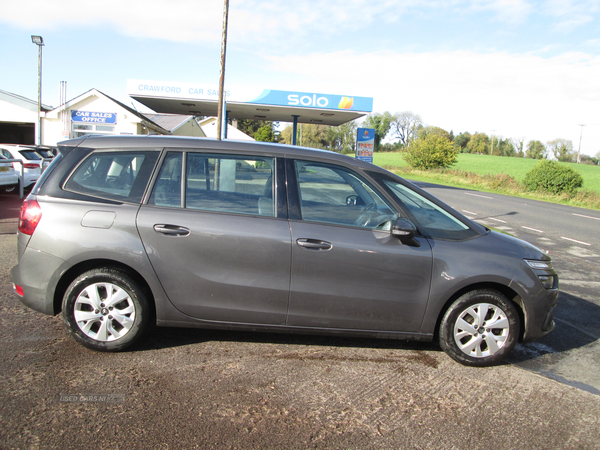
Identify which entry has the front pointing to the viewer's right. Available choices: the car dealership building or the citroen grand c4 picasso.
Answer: the citroen grand c4 picasso

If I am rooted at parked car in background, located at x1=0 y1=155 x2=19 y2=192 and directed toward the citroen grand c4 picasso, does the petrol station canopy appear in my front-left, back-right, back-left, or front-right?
back-left

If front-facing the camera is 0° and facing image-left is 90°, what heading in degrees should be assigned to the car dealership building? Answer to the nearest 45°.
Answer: approximately 0°

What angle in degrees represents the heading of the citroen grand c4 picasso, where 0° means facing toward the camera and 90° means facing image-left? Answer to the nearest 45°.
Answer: approximately 270°

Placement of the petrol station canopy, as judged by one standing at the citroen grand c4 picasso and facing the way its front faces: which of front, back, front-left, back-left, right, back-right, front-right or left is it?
left

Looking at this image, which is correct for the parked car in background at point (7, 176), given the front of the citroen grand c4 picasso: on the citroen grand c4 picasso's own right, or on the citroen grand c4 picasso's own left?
on the citroen grand c4 picasso's own left

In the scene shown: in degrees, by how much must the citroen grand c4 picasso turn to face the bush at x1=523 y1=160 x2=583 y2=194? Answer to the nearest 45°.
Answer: approximately 45° to its left

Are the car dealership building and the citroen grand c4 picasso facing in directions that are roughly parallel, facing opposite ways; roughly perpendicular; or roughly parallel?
roughly perpendicular

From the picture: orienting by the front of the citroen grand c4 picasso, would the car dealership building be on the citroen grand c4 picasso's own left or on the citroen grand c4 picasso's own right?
on the citroen grand c4 picasso's own left

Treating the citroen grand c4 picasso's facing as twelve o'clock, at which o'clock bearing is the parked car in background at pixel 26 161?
The parked car in background is roughly at 8 o'clock from the citroen grand c4 picasso.

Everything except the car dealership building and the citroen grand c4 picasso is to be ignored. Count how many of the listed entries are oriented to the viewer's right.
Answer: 1

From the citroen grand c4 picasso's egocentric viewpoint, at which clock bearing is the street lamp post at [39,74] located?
The street lamp post is roughly at 8 o'clock from the citroen grand c4 picasso.
